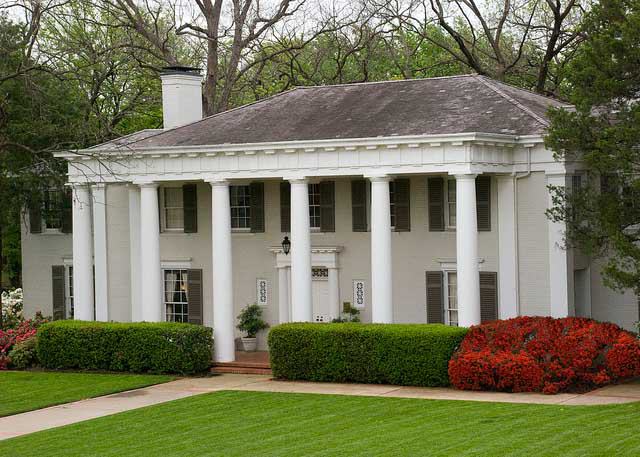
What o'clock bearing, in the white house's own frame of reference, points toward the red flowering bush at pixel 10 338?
The red flowering bush is roughly at 2 o'clock from the white house.

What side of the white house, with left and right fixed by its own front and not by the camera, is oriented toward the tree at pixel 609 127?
left

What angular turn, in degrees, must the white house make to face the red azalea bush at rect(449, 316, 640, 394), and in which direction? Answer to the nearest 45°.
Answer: approximately 90° to its left

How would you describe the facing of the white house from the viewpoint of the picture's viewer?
facing the viewer and to the left of the viewer

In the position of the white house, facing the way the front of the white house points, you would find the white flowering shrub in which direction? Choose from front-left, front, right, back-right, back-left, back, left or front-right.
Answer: right

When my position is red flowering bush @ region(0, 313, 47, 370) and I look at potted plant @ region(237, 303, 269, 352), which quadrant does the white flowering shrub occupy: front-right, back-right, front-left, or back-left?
back-left

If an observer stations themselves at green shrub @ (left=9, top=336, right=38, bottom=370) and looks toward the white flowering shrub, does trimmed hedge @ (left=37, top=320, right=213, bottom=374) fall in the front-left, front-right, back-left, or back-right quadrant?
back-right

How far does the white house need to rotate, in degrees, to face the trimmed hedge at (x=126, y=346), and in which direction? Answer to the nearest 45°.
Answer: approximately 45° to its right

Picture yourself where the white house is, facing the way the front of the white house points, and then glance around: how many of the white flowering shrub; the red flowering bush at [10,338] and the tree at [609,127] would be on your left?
1

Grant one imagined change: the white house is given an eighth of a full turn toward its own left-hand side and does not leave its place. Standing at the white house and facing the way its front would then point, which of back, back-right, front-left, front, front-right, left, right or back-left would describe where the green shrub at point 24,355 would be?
right
